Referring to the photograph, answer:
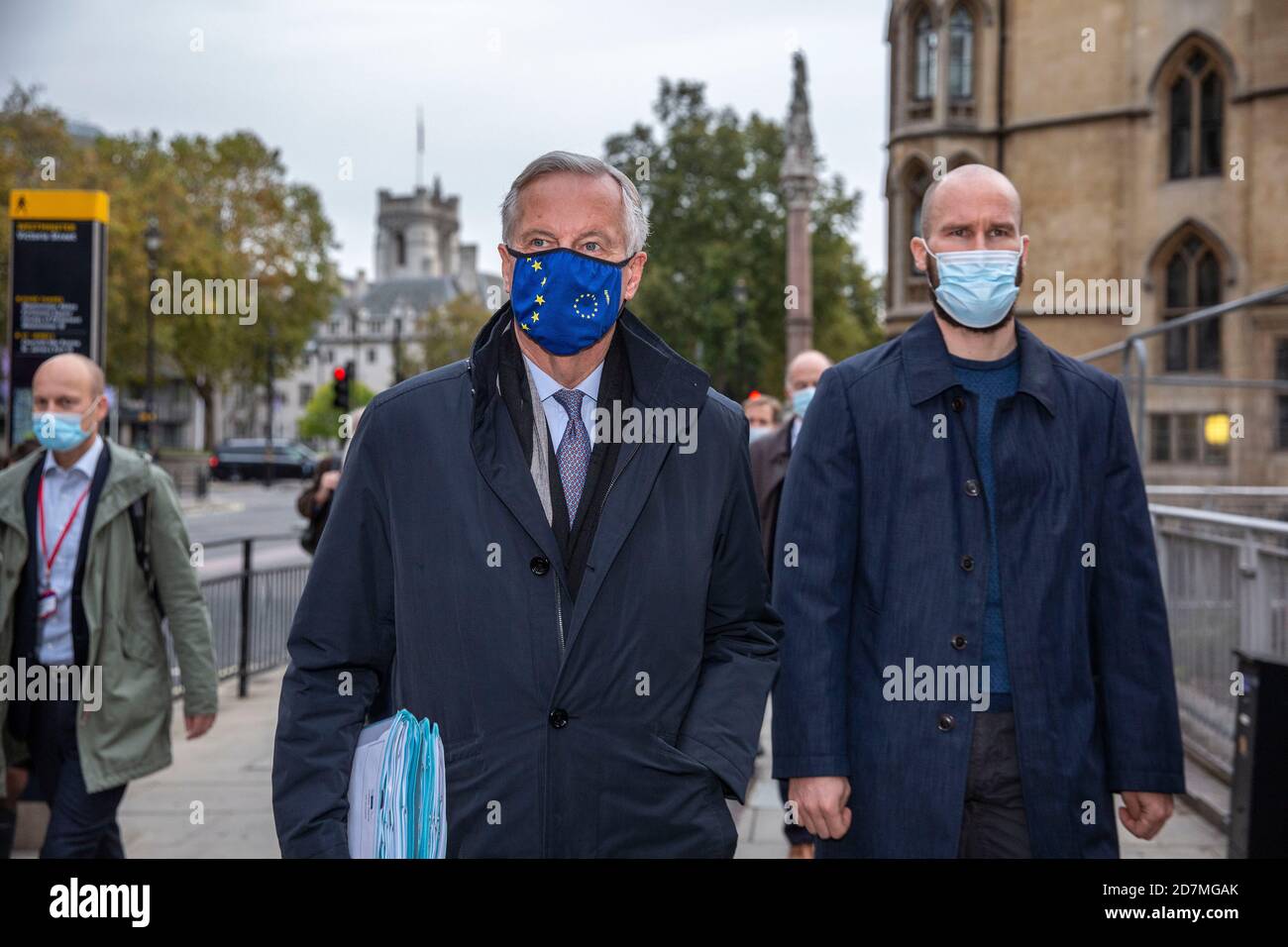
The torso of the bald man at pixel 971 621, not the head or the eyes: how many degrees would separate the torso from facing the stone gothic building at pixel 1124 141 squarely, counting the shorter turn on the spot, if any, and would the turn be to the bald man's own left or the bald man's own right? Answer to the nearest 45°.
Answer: approximately 180°

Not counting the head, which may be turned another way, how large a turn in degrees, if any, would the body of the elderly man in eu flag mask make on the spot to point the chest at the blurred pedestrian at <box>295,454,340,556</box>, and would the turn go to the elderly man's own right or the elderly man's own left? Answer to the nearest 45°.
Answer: approximately 180°

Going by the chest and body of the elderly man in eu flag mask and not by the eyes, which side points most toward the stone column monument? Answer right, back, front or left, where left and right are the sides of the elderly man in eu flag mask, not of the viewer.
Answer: back

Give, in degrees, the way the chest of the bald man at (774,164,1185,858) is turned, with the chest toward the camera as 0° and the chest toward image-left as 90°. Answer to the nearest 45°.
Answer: approximately 0°

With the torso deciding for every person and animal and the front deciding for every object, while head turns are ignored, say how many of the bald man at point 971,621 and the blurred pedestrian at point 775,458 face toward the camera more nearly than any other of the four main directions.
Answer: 2

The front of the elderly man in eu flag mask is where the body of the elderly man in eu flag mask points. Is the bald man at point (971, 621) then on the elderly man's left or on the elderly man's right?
on the elderly man's left

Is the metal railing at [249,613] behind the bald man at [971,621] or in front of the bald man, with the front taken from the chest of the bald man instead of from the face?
behind

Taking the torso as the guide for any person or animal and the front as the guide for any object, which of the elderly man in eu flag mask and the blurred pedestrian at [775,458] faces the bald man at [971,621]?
the blurred pedestrian

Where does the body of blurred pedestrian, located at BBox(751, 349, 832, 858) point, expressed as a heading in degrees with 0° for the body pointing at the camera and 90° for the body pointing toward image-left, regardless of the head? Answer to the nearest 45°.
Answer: approximately 0°

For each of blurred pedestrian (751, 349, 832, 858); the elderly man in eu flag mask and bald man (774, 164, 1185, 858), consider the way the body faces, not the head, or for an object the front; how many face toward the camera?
3
